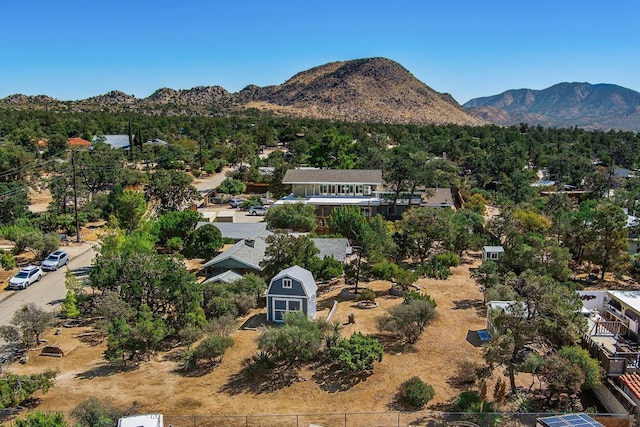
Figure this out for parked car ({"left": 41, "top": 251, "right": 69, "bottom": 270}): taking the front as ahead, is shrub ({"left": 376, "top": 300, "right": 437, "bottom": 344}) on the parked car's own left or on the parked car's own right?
on the parked car's own left

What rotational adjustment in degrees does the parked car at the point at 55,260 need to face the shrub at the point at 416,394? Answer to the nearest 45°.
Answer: approximately 90° to its left

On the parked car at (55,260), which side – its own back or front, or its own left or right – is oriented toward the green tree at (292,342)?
left

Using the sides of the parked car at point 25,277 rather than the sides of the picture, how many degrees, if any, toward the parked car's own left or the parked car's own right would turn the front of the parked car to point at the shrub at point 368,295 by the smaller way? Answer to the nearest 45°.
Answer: approximately 90° to the parked car's own left

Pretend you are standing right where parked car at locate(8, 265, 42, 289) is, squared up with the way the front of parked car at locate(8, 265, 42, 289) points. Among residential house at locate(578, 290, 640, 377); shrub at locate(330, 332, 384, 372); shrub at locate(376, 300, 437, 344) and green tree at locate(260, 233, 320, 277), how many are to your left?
4

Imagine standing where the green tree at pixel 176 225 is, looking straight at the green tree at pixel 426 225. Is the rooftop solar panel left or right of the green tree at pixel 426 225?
right

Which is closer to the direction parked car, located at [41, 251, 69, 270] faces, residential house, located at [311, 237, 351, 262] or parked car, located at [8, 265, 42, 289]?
the parked car
